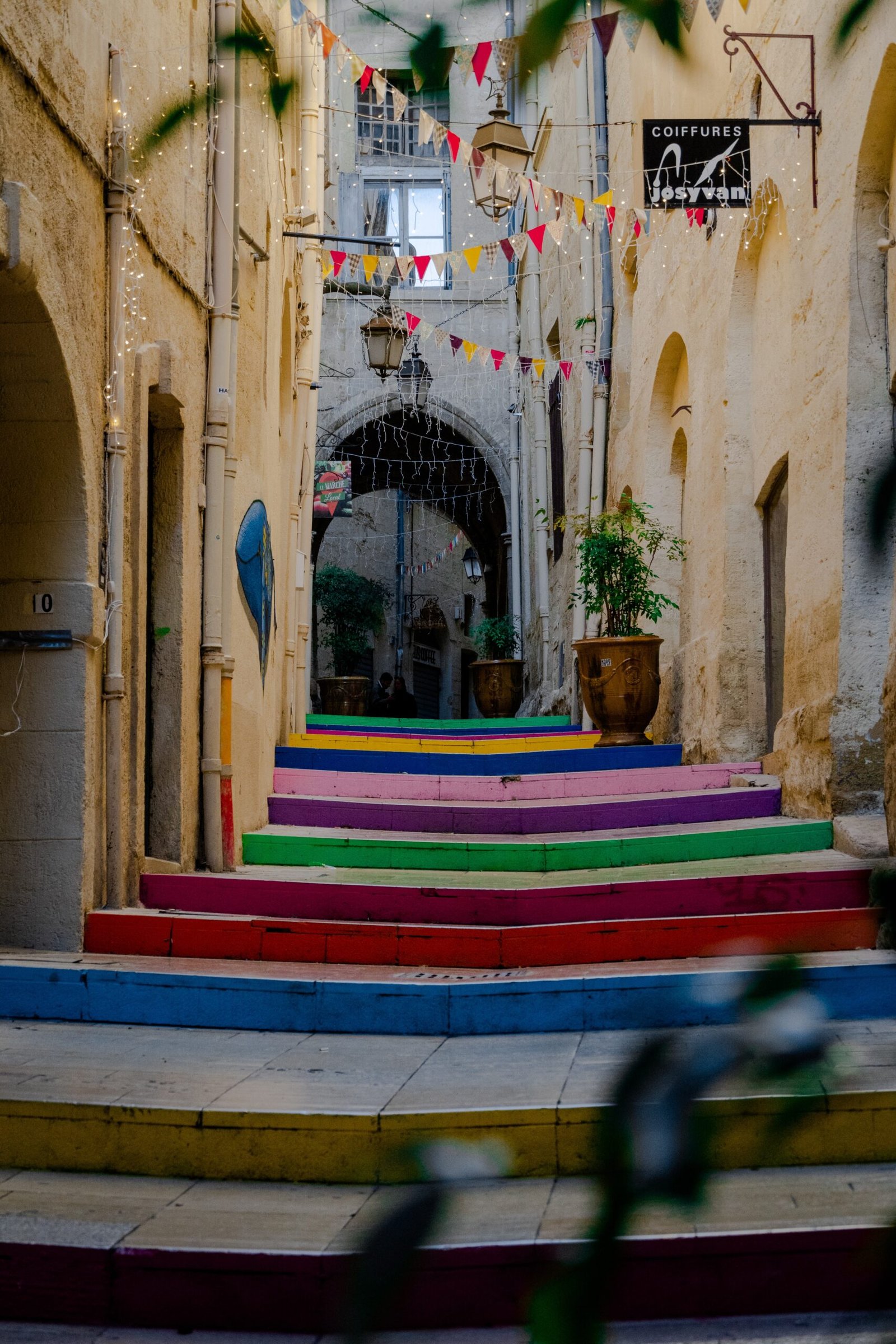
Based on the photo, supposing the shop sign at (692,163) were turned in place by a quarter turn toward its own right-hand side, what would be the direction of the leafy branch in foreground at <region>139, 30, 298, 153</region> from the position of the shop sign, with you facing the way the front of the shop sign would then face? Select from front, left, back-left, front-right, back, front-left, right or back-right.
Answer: left

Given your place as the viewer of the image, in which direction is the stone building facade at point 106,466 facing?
facing to the right of the viewer

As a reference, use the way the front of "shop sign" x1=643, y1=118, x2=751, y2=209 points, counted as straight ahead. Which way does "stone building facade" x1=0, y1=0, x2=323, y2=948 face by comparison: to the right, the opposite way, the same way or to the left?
to the left

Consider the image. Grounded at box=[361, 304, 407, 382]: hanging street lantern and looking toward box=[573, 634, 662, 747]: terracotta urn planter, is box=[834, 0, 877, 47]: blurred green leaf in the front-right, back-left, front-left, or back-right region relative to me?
front-right

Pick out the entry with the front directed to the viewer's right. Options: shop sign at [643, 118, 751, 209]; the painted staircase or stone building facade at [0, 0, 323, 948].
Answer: the stone building facade

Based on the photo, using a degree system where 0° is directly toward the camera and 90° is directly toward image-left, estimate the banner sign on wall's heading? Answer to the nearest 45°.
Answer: approximately 0°

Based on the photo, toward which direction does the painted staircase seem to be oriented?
toward the camera

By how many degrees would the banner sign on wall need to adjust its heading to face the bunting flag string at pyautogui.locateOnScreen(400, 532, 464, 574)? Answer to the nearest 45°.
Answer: approximately 180°

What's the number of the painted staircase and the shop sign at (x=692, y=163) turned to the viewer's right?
0

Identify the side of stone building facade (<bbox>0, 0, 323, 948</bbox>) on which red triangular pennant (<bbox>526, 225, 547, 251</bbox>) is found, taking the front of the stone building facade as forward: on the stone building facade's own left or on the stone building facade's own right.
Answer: on the stone building facade's own left

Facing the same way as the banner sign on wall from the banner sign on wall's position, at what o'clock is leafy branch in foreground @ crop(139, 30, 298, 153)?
The leafy branch in foreground is roughly at 12 o'clock from the banner sign on wall.

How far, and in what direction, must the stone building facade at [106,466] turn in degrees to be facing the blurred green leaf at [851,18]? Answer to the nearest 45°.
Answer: approximately 90° to its right

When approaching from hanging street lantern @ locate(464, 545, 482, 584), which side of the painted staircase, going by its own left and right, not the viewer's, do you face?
back

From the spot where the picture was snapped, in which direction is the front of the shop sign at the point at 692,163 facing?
facing the viewer

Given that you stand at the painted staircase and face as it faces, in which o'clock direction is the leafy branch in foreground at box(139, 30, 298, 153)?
The leafy branch in foreground is roughly at 12 o'clock from the painted staircase.
